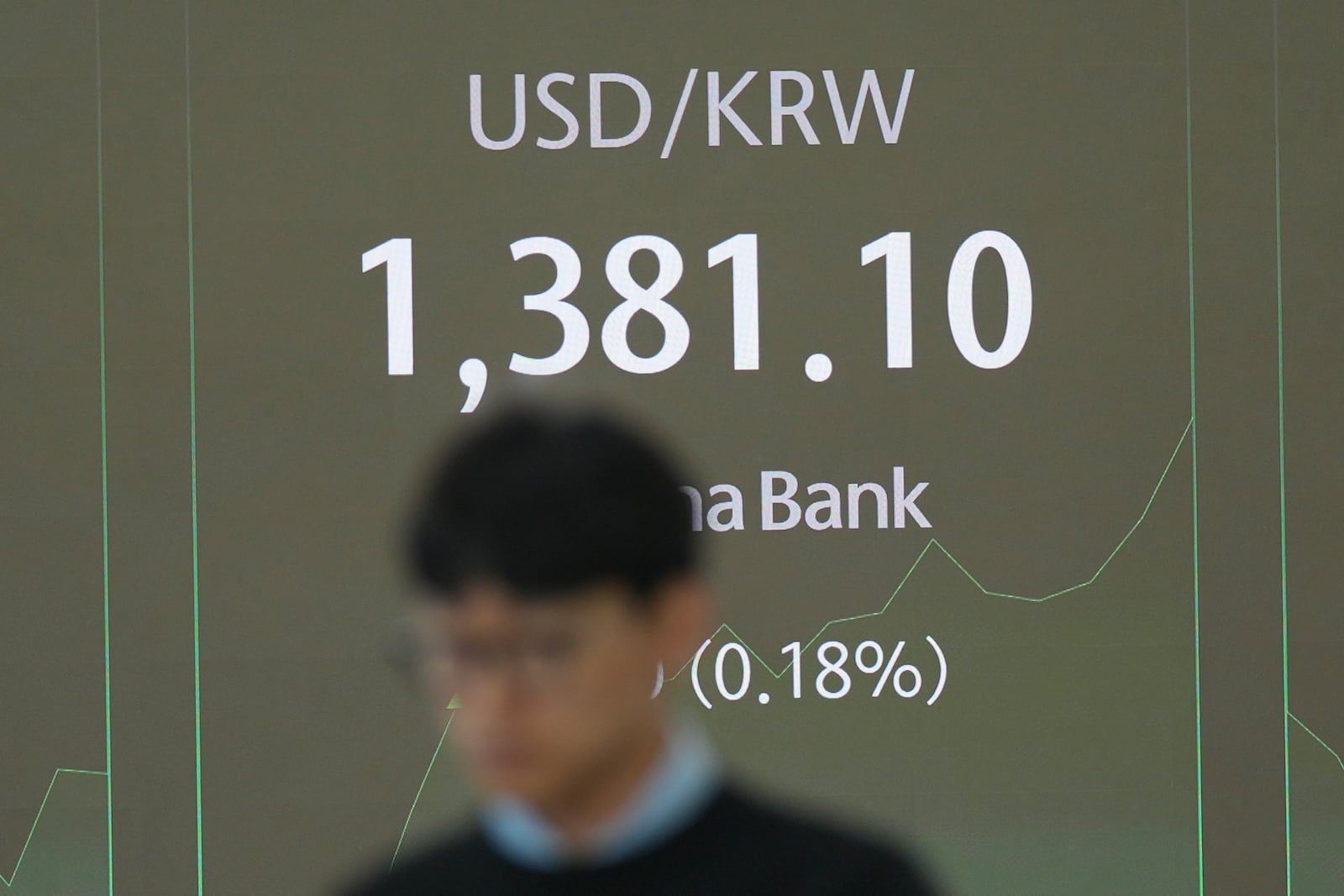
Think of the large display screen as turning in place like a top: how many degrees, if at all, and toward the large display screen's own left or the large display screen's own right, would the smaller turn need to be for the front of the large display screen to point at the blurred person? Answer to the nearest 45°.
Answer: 0° — it already faces them

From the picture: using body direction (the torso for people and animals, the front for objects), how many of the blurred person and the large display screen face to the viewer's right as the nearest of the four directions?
0

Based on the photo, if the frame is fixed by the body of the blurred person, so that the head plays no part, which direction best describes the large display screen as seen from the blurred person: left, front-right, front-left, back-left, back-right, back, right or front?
back-right

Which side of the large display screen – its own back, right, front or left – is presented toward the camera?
front

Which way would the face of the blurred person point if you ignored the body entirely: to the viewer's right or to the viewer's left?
to the viewer's left

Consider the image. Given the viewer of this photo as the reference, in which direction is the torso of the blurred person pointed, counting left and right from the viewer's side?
facing the viewer and to the left of the viewer
